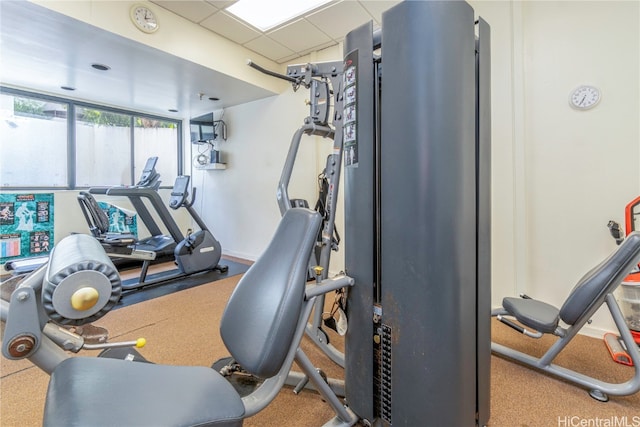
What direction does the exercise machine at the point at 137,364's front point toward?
to the viewer's left

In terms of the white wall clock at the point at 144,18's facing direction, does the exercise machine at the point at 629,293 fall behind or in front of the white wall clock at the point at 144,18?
in front

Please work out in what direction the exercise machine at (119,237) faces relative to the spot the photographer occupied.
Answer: facing to the right of the viewer

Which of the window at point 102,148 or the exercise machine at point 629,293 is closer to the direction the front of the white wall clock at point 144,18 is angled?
the exercise machine

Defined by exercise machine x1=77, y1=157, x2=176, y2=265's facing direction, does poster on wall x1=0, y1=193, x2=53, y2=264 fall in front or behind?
behind

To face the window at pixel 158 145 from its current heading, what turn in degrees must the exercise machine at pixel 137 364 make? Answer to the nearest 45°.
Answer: approximately 90° to its right

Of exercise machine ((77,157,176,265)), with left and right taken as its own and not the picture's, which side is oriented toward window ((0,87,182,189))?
left

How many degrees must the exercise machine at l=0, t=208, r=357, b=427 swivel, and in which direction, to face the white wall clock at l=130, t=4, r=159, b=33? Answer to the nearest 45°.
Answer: approximately 90° to its right

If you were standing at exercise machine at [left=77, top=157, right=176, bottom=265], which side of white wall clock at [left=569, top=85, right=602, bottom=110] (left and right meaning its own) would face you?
right

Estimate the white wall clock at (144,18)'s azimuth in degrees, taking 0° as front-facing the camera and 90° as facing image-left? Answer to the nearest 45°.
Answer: approximately 315°
